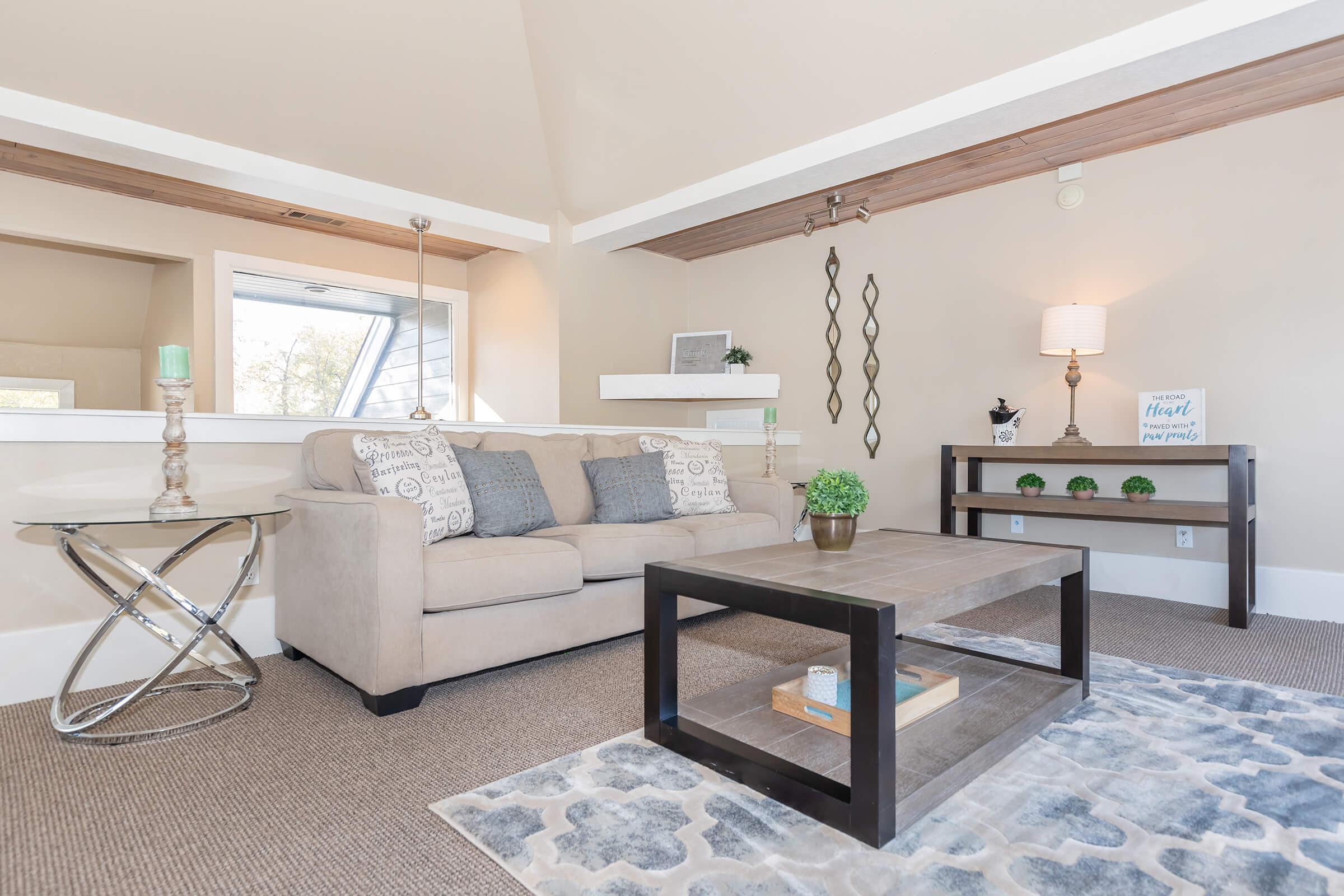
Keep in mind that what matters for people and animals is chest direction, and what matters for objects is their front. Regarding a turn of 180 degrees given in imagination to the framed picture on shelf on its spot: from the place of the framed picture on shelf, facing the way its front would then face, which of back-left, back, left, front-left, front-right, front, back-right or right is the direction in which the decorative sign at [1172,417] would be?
back-right

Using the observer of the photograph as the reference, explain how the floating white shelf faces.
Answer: facing the viewer

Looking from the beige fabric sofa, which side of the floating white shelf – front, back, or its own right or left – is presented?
front

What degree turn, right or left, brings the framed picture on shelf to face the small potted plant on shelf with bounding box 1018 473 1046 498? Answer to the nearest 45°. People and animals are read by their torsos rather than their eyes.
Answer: approximately 45° to its left

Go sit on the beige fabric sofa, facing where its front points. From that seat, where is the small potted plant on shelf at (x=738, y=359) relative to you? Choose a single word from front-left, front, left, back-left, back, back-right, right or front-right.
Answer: left

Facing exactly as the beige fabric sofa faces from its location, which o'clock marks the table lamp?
The table lamp is roughly at 10 o'clock from the beige fabric sofa.

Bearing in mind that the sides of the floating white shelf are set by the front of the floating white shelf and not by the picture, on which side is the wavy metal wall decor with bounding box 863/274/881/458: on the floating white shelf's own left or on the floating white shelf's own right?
on the floating white shelf's own left

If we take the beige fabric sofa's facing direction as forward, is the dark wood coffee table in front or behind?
in front

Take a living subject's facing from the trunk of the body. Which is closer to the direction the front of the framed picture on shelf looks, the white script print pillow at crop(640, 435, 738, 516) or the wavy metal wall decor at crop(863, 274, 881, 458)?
the white script print pillow

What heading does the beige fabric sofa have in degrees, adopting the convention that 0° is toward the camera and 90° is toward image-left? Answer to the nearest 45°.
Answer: approximately 315°

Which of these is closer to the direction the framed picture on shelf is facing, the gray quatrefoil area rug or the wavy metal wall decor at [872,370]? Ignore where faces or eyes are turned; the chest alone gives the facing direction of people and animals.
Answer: the gray quatrefoil area rug

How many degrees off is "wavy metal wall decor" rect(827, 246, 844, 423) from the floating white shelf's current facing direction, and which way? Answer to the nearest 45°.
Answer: approximately 90° to its left

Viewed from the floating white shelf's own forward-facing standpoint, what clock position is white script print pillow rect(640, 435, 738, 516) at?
The white script print pillow is roughly at 12 o'clock from the floating white shelf.

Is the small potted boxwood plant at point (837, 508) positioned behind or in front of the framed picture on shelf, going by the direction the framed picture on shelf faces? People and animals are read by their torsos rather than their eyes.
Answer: in front

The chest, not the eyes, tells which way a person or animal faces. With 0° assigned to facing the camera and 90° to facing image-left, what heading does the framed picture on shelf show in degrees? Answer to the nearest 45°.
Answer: approximately 0°
